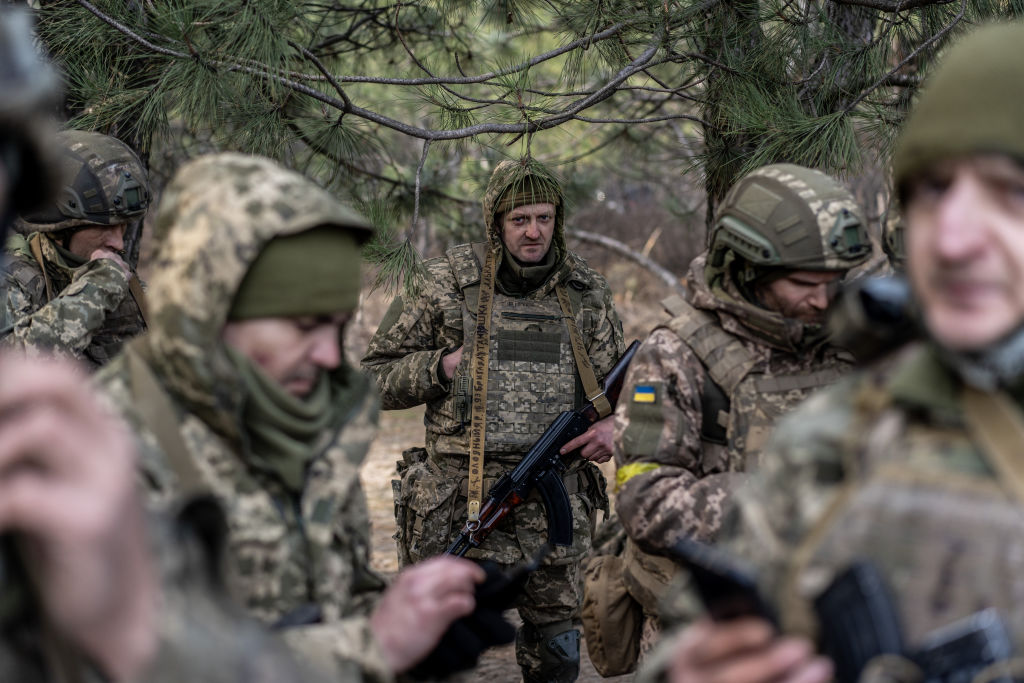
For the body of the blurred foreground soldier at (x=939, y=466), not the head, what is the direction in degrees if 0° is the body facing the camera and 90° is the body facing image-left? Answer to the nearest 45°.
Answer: approximately 0°

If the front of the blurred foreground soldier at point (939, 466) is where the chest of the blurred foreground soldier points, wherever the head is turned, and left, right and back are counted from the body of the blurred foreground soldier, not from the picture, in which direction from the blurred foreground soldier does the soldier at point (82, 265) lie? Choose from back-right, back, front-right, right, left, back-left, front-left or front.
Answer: back-right

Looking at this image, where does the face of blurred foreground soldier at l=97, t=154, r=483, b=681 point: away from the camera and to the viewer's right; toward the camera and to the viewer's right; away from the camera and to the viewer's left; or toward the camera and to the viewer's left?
toward the camera and to the viewer's right

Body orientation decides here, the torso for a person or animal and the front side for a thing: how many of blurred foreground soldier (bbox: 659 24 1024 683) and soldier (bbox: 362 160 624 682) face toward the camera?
2

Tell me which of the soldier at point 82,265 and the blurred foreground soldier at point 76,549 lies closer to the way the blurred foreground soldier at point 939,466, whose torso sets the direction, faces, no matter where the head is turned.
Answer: the blurred foreground soldier

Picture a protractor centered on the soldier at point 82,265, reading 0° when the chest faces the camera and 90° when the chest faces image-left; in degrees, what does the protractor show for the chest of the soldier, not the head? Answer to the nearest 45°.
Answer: approximately 315°

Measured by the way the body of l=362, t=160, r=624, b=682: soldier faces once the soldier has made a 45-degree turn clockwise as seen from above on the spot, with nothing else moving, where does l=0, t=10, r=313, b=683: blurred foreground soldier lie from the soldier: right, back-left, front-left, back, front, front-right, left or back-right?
front-left

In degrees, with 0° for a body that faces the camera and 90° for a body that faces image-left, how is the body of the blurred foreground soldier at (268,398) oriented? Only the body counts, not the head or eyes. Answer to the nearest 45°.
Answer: approximately 315°

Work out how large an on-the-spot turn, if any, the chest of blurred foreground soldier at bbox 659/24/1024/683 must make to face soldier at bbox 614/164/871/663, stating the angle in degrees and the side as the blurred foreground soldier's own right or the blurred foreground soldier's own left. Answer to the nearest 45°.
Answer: approximately 180°
